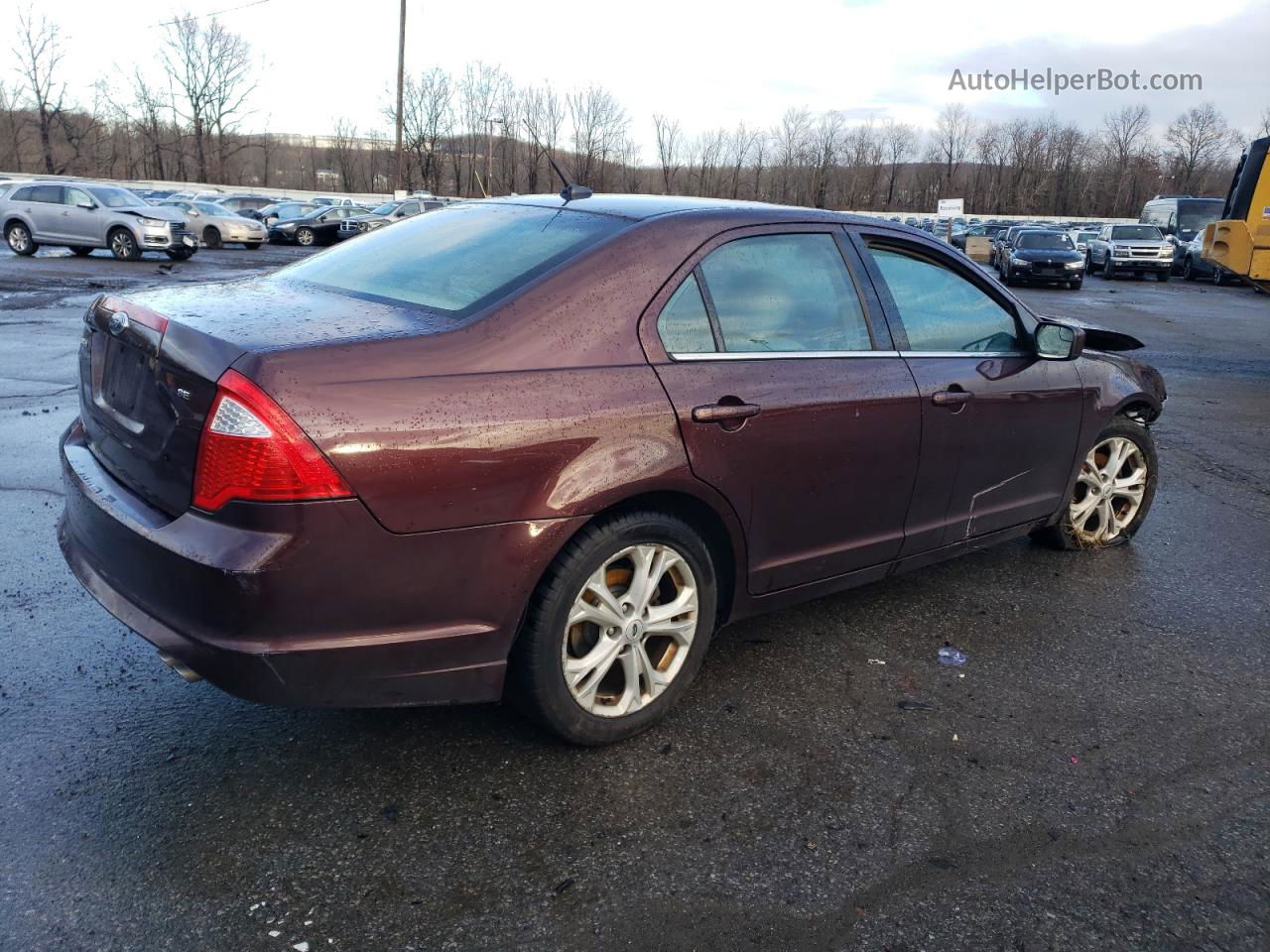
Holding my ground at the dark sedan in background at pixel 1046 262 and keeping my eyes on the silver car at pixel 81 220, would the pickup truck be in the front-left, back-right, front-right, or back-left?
back-right

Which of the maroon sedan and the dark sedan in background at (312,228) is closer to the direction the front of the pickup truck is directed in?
the maroon sedan

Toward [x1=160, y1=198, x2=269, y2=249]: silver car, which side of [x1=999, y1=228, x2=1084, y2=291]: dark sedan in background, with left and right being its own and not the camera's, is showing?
right

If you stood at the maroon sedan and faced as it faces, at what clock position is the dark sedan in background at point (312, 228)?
The dark sedan in background is roughly at 10 o'clock from the maroon sedan.

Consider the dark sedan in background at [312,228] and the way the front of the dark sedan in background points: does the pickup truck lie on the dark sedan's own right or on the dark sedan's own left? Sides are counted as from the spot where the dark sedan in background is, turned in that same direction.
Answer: on the dark sedan's own left

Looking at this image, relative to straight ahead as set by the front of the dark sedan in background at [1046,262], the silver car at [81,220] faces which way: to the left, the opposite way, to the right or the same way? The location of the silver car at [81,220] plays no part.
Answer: to the left

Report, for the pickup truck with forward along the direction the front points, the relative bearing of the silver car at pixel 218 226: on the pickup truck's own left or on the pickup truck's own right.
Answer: on the pickup truck's own right

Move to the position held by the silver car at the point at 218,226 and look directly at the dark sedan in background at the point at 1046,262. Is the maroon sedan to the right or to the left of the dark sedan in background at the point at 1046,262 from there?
right

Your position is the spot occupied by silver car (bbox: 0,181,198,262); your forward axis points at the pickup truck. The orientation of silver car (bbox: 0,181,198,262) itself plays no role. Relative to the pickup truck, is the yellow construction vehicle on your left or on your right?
right

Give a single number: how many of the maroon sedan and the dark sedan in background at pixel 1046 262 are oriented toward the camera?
1

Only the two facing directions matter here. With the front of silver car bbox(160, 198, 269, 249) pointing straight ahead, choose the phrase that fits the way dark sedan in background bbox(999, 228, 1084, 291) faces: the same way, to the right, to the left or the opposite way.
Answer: to the right

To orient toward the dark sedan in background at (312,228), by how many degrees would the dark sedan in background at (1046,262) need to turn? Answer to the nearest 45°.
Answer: approximately 90° to its right

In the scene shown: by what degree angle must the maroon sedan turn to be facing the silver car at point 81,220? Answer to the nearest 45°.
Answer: approximately 90° to its left
